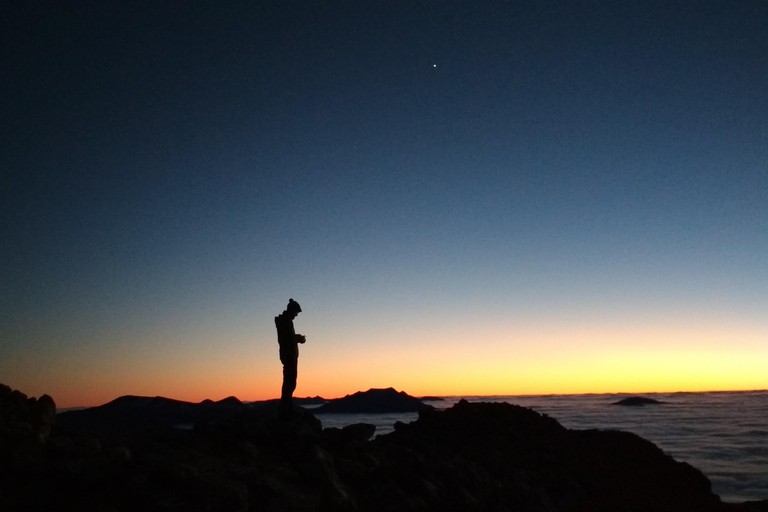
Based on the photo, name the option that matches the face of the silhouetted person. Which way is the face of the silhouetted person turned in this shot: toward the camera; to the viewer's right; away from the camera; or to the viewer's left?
to the viewer's right

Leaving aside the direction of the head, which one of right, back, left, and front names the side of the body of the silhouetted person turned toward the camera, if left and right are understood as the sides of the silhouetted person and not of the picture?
right
